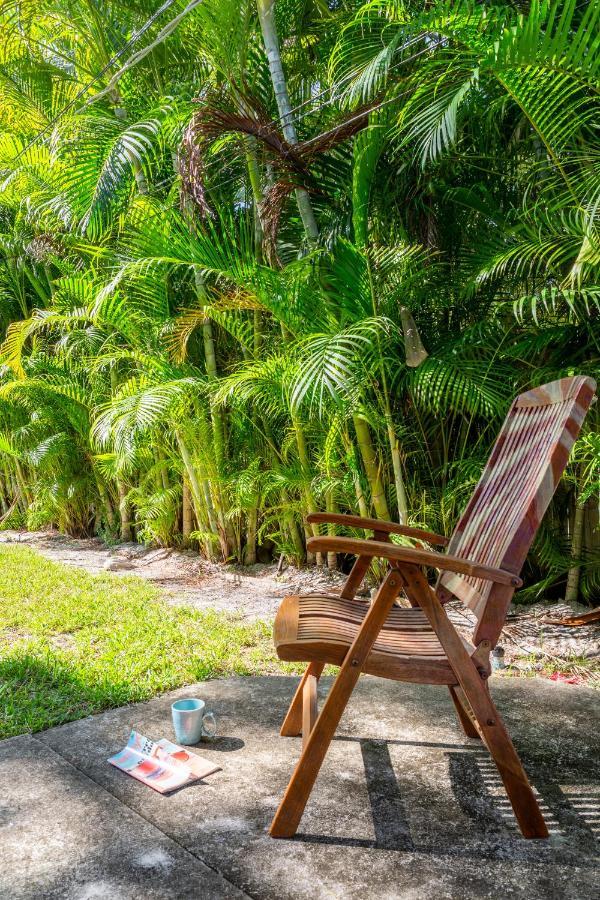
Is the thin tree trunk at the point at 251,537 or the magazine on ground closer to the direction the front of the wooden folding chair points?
the magazine on ground

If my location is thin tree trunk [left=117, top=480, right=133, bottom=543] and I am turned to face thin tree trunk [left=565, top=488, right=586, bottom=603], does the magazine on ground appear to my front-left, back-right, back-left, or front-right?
front-right

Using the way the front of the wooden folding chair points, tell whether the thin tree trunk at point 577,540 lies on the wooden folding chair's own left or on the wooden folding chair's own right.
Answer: on the wooden folding chair's own right

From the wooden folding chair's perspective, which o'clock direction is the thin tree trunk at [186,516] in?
The thin tree trunk is roughly at 2 o'clock from the wooden folding chair.

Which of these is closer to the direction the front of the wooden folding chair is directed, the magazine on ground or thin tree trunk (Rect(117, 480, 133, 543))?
the magazine on ground

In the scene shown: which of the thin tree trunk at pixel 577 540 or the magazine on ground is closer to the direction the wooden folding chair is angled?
the magazine on ground

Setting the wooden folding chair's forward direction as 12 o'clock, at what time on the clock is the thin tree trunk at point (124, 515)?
The thin tree trunk is roughly at 2 o'clock from the wooden folding chair.

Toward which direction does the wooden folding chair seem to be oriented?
to the viewer's left

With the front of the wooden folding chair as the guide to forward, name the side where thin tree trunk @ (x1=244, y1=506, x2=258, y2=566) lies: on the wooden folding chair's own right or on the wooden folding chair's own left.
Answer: on the wooden folding chair's own right

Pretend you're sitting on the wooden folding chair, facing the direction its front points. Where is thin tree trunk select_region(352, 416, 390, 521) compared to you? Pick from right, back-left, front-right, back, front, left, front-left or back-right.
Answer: right

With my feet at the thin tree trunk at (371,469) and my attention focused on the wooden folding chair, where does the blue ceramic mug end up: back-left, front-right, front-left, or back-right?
front-right

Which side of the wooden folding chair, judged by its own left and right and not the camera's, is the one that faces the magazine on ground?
front

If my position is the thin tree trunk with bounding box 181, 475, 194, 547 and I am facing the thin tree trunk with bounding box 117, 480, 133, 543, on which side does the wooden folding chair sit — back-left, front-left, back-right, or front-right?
back-left
